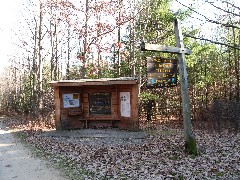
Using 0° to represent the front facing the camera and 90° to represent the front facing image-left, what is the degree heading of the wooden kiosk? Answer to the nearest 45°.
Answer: approximately 0°

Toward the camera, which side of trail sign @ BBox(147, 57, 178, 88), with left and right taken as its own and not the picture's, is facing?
front

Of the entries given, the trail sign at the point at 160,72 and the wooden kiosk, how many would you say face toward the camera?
2

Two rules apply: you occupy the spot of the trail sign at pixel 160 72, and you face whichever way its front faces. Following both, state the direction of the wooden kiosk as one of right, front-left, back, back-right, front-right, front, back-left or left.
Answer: back-right

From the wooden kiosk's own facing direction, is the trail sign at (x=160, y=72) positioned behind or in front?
in front

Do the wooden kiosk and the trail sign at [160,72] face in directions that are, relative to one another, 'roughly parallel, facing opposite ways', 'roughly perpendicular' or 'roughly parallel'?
roughly parallel
